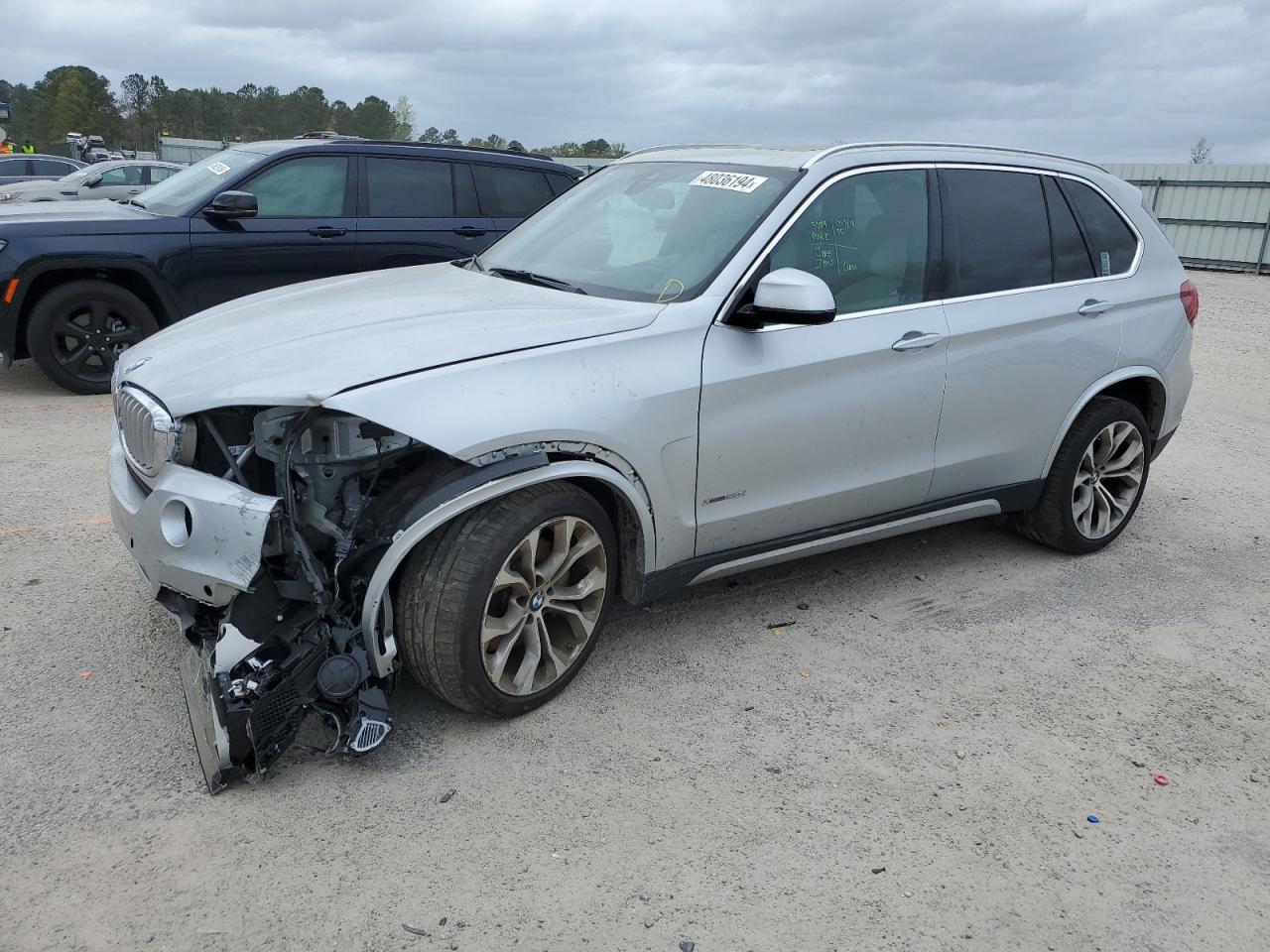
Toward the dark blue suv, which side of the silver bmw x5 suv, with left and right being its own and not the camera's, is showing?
right

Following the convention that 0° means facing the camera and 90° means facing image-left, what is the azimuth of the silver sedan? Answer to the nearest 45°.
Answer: approximately 90°

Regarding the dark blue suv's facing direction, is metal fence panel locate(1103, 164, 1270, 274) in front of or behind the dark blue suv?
behind

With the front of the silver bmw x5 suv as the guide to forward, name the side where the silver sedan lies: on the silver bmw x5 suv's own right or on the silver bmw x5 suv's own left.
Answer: on the silver bmw x5 suv's own right

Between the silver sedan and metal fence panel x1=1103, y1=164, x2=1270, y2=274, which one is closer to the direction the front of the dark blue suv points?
the silver sedan

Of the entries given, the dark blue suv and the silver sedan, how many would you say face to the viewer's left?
2

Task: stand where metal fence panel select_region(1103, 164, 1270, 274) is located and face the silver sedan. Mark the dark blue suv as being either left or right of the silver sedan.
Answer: left

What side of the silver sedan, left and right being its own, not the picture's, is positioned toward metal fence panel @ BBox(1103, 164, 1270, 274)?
back

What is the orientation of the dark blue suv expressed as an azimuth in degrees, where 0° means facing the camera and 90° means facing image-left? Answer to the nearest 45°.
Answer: approximately 90°
